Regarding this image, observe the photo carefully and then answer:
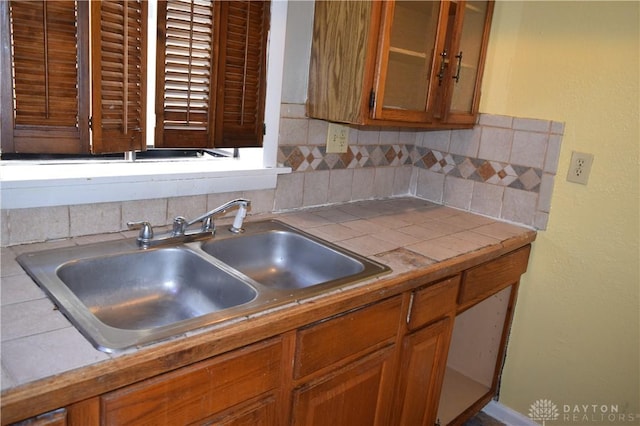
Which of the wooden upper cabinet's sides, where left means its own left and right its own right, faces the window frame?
right

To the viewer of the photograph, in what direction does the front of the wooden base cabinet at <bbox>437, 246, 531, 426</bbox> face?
facing the viewer and to the right of the viewer

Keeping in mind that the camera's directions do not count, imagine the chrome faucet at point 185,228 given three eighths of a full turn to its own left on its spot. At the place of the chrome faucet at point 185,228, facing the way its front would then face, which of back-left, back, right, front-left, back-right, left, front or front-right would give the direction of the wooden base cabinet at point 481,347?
right

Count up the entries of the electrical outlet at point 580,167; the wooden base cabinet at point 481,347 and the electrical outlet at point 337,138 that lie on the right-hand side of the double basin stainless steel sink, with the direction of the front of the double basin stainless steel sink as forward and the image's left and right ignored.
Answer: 0

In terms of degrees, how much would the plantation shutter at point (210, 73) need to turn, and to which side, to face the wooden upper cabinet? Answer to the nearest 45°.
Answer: approximately 90° to its left

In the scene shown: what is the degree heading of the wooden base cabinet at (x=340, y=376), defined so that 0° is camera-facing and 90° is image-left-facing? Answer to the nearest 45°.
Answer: approximately 315°

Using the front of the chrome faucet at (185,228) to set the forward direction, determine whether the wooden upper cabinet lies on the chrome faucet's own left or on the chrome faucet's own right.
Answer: on the chrome faucet's own left

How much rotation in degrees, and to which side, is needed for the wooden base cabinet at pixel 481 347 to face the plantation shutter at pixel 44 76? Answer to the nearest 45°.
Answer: approximately 90° to its right

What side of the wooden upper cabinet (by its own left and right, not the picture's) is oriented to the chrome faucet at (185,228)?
right

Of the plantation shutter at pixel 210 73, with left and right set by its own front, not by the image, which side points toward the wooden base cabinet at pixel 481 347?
left

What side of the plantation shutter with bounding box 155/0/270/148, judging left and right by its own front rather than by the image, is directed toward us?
front
